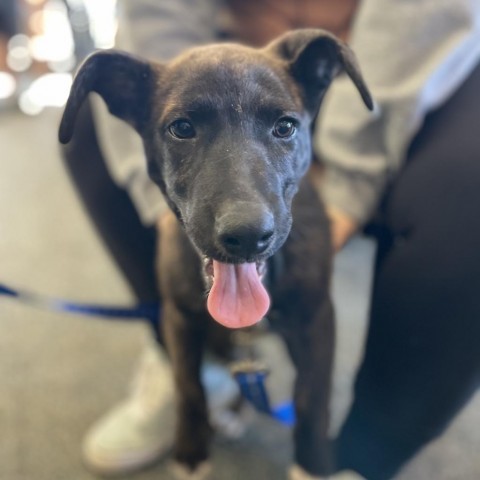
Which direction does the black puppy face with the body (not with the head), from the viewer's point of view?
toward the camera
